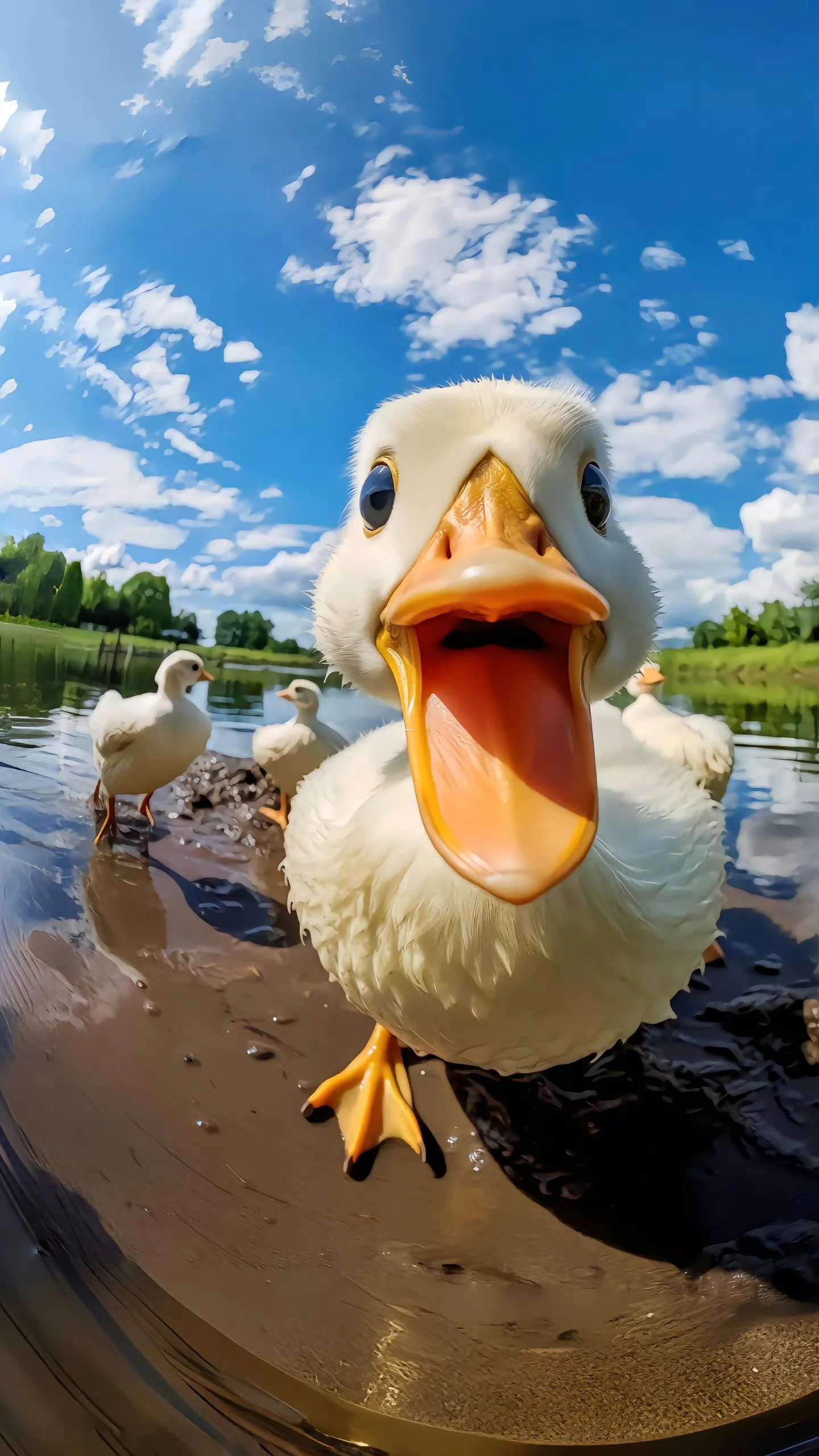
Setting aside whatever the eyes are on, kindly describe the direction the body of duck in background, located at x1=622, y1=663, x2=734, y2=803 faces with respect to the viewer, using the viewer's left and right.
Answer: facing to the left of the viewer

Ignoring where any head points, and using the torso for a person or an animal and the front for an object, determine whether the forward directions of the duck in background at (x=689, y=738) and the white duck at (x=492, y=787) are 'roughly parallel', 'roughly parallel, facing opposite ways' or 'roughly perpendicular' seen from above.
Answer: roughly perpendicular

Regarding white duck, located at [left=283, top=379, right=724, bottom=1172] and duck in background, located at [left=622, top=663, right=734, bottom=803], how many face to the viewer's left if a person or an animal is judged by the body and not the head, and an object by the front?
1

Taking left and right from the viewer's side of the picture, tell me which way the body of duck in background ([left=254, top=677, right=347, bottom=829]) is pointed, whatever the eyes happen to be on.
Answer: facing the viewer and to the left of the viewer

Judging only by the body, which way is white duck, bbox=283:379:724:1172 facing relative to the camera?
toward the camera

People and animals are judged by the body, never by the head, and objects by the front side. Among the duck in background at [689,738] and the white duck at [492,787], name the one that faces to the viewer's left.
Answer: the duck in background
